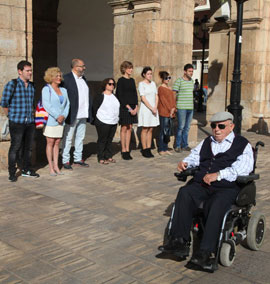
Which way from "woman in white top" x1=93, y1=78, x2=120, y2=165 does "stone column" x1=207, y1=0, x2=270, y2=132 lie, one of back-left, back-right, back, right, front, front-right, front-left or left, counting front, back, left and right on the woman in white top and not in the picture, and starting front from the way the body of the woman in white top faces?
left

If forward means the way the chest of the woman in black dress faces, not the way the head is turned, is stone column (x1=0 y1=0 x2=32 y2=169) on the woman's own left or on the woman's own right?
on the woman's own right

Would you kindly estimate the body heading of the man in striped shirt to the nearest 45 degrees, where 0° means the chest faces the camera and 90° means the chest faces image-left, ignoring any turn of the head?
approximately 315°

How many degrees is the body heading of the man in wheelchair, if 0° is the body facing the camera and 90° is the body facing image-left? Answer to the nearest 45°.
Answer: approximately 45°

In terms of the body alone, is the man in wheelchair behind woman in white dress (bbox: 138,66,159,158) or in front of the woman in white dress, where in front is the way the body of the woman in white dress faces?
in front

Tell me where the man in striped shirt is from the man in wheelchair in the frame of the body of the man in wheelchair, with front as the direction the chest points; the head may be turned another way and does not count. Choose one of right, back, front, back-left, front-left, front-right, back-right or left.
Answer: back-right

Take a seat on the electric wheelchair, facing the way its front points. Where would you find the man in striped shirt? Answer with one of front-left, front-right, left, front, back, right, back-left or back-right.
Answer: back-right
